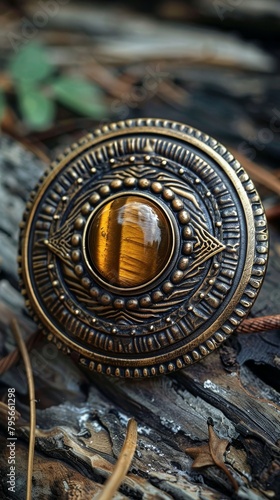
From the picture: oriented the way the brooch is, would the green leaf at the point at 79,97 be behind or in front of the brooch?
behind

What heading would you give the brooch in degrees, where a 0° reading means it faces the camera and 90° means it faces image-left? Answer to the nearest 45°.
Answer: approximately 0°

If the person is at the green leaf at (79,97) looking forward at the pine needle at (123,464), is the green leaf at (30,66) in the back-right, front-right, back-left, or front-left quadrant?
back-right

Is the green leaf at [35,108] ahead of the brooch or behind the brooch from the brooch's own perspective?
behind
